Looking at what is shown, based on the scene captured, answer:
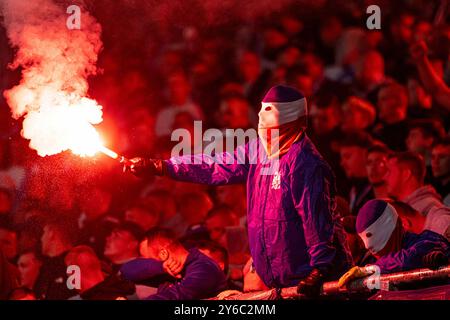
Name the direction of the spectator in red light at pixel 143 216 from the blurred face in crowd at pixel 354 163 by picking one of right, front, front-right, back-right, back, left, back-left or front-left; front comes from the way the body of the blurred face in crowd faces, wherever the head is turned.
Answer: front-right

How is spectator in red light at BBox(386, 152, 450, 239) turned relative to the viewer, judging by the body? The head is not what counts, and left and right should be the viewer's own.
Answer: facing to the left of the viewer

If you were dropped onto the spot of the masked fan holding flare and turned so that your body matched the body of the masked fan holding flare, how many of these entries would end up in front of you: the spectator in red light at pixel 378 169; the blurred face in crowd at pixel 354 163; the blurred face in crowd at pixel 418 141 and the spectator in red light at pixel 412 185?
0

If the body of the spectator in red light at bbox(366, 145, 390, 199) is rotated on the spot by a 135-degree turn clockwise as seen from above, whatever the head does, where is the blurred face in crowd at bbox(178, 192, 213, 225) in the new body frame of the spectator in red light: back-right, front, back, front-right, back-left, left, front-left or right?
left

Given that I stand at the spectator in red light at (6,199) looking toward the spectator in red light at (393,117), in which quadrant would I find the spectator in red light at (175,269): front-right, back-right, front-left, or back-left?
front-right

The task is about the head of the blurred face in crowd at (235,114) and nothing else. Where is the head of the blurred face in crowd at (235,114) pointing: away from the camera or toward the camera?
toward the camera

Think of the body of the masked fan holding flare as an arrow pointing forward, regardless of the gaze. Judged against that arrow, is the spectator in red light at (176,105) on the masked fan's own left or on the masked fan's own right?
on the masked fan's own right

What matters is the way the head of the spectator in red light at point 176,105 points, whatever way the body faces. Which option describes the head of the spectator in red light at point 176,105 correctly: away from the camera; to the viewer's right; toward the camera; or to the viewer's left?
toward the camera

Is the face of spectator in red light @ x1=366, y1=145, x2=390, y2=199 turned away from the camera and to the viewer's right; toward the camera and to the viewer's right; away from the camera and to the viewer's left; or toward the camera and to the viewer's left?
toward the camera and to the viewer's left

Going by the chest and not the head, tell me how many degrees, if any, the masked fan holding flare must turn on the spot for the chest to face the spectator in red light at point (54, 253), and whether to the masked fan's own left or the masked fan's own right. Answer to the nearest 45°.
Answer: approximately 90° to the masked fan's own right

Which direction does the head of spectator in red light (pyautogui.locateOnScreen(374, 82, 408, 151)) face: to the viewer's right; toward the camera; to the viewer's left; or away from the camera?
toward the camera

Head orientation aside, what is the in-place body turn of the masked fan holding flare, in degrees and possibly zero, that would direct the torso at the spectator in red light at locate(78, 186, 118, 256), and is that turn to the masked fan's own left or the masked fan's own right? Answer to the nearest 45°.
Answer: approximately 90° to the masked fan's own right

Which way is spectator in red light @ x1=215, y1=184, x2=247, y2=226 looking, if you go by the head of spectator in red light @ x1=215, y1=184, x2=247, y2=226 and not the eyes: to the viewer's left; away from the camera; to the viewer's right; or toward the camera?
toward the camera

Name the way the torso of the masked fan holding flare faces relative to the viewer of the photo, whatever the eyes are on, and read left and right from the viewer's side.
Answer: facing the viewer and to the left of the viewer
